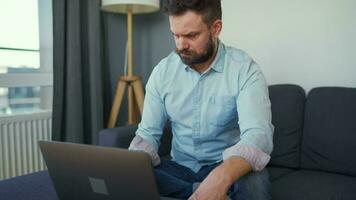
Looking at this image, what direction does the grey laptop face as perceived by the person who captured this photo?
facing away from the viewer and to the right of the viewer

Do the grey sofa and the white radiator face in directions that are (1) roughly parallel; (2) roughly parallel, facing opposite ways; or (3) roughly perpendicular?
roughly perpendicular

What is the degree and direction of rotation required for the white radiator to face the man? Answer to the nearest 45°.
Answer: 0° — it already faces them

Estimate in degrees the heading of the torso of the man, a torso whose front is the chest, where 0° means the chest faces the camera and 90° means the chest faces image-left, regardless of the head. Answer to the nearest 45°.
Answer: approximately 45°

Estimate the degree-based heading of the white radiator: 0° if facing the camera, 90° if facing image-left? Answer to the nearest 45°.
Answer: approximately 315°

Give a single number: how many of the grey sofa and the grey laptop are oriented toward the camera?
1
